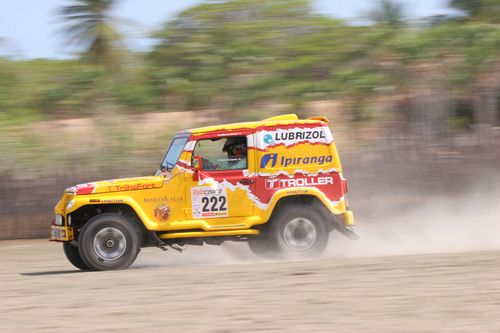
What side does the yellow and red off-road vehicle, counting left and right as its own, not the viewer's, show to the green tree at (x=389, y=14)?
right

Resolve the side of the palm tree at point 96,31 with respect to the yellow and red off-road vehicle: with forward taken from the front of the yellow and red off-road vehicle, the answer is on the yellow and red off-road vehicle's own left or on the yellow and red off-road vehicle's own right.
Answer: on the yellow and red off-road vehicle's own right

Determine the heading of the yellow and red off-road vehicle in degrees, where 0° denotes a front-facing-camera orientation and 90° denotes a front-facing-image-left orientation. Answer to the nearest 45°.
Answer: approximately 90°

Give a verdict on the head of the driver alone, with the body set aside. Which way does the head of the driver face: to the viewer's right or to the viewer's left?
to the viewer's left

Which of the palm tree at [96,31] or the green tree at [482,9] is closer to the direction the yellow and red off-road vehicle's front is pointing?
the palm tree

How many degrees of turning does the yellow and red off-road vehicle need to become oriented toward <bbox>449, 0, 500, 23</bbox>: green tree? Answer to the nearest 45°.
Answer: approximately 135° to its right
